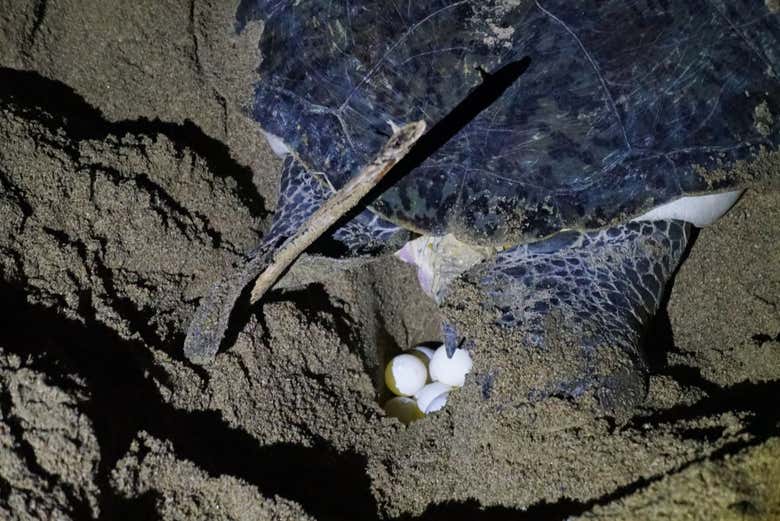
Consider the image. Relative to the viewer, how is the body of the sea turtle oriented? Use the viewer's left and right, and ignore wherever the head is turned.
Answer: facing away from the viewer
